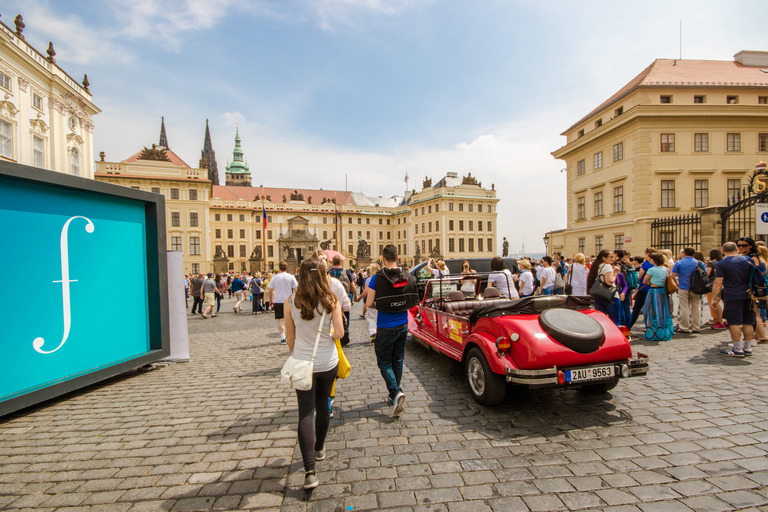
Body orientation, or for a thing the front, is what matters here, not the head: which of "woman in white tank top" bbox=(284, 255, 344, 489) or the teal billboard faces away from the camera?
the woman in white tank top

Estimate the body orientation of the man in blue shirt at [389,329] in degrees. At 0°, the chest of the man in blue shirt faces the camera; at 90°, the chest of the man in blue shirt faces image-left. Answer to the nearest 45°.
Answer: approximately 180°

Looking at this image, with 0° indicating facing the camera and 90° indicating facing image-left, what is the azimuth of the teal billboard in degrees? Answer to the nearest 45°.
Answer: approximately 315°

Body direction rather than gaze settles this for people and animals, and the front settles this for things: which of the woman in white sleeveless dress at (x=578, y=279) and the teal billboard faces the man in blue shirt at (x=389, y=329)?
the teal billboard

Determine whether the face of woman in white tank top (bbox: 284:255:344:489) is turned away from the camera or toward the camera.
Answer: away from the camera

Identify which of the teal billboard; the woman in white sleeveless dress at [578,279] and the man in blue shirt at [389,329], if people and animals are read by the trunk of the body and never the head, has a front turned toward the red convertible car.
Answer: the teal billboard

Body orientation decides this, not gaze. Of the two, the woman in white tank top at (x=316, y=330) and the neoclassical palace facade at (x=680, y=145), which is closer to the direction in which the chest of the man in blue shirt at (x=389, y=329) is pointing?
the neoclassical palace facade

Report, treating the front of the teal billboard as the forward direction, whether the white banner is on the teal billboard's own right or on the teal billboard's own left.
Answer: on the teal billboard's own left
